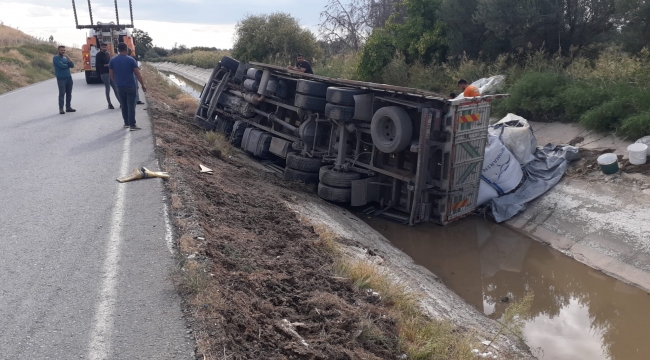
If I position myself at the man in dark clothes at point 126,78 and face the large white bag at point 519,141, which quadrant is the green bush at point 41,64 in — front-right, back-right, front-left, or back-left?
back-left
